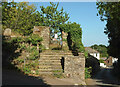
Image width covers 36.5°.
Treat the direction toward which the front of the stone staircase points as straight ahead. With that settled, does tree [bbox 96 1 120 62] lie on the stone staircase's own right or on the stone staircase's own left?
on the stone staircase's own left

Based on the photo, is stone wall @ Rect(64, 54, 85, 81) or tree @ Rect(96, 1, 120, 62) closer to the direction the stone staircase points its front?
the stone wall

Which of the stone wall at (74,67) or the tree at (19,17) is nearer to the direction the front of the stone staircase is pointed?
the stone wall

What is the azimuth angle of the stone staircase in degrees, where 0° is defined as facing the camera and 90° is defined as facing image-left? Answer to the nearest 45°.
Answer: approximately 0°

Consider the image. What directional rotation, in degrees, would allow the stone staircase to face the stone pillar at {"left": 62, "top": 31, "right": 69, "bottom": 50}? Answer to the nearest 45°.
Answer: approximately 180°

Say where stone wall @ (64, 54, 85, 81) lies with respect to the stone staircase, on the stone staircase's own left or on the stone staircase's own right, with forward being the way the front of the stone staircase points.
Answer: on the stone staircase's own left

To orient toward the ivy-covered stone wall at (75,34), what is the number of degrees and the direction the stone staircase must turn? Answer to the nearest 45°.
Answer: approximately 135° to its left

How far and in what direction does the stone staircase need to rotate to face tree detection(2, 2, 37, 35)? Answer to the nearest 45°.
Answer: approximately 180°

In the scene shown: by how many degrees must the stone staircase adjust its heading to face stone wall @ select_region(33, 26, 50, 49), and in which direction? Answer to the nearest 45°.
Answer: approximately 180°

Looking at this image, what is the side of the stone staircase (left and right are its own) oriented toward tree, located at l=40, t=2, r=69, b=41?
back
